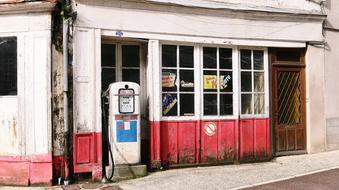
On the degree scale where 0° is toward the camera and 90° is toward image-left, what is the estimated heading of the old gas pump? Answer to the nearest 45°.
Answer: approximately 0°

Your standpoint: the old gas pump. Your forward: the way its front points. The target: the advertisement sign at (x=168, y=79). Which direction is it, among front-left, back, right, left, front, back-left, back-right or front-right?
back-left

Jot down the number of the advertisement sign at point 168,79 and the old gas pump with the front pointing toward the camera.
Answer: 2

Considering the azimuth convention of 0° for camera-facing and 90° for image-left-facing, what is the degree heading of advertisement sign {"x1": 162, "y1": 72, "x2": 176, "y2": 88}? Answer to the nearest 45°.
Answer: approximately 0°

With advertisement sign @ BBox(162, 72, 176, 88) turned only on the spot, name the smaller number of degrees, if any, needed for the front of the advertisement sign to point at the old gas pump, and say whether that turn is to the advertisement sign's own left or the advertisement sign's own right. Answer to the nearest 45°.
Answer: approximately 45° to the advertisement sign's own right
